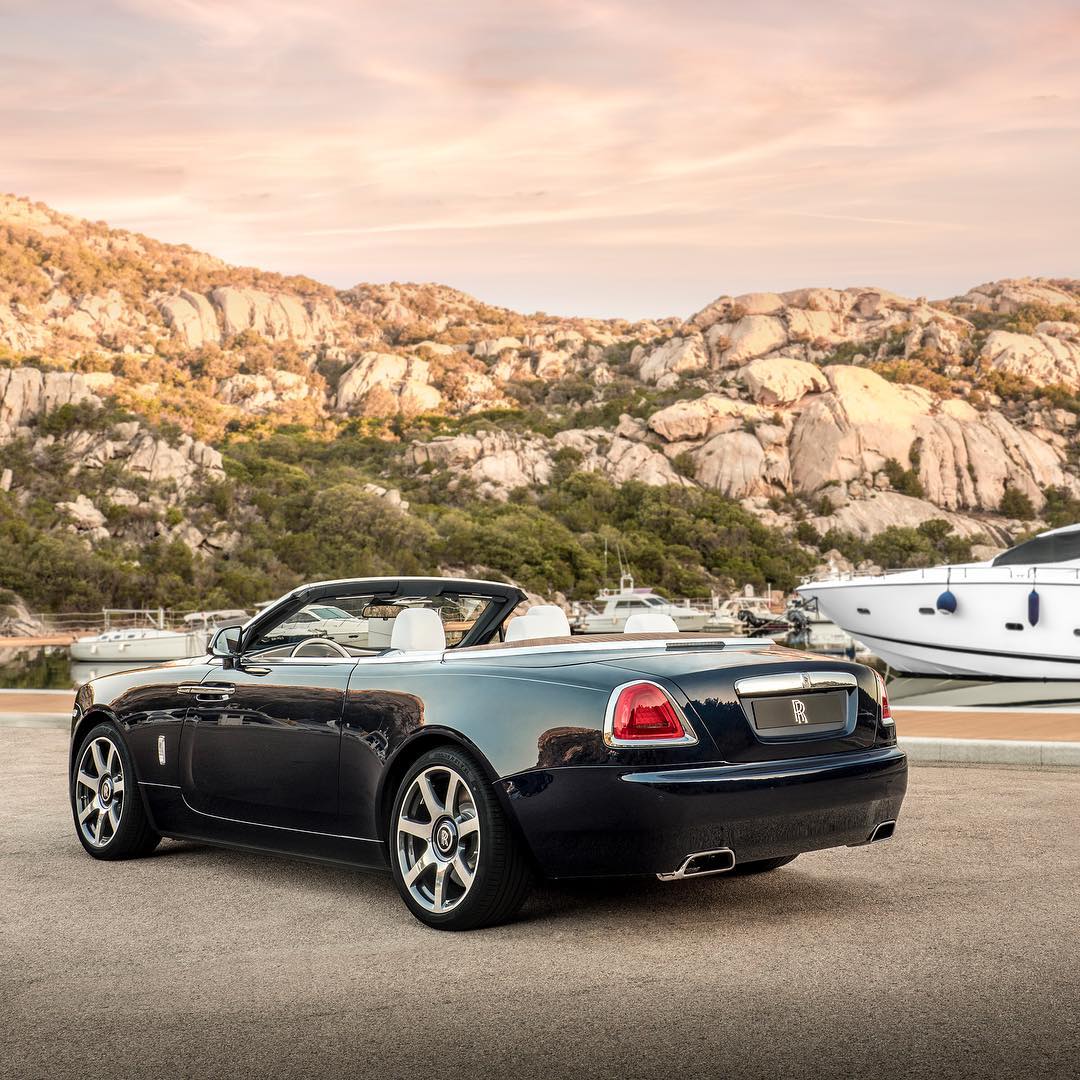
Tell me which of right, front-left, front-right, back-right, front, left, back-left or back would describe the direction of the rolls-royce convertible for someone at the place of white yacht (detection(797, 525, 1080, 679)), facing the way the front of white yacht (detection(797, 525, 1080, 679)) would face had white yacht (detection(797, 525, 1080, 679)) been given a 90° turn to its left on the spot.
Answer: front

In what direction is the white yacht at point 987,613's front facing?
to the viewer's left

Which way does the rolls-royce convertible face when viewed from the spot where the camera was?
facing away from the viewer and to the left of the viewer
